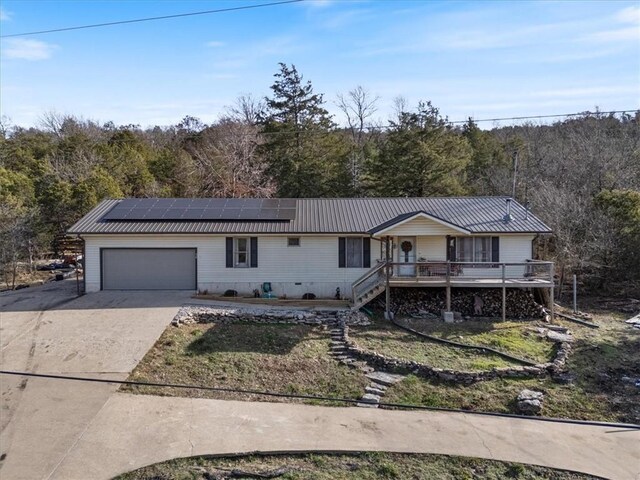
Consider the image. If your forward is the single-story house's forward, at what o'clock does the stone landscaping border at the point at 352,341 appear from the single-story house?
The stone landscaping border is roughly at 11 o'clock from the single-story house.

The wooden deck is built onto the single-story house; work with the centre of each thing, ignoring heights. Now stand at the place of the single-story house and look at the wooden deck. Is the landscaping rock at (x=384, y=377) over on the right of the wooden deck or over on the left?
right

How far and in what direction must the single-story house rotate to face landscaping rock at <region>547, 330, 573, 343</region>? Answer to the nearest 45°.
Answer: approximately 45° to its left

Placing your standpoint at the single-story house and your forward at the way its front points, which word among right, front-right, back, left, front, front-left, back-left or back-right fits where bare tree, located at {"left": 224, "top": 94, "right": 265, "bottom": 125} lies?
back

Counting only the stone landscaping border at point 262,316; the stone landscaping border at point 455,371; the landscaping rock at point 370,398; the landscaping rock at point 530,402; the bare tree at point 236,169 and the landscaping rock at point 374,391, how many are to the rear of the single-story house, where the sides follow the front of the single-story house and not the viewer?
1

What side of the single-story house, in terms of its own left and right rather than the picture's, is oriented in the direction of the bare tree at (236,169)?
back

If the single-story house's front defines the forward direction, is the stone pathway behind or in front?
in front

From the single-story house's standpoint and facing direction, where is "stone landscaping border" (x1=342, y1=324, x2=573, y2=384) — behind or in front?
in front

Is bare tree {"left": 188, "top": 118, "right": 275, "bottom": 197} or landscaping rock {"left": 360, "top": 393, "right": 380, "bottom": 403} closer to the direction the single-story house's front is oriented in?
the landscaping rock

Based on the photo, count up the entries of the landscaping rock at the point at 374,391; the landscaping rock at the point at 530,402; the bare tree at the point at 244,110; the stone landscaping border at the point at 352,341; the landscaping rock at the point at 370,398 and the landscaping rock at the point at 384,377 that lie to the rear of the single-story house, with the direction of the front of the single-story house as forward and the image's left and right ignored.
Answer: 1

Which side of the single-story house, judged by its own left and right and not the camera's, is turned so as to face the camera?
front

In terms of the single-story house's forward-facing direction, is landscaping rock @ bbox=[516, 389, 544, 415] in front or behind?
in front

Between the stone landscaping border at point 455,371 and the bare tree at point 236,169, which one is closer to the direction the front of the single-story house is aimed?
the stone landscaping border
